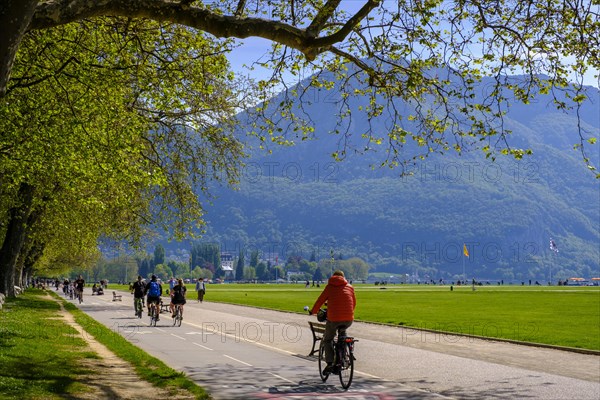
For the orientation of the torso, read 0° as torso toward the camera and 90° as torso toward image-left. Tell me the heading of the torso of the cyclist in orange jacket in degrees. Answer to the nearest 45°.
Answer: approximately 135°

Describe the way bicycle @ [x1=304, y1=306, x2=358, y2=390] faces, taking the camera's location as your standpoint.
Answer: facing away from the viewer and to the left of the viewer
